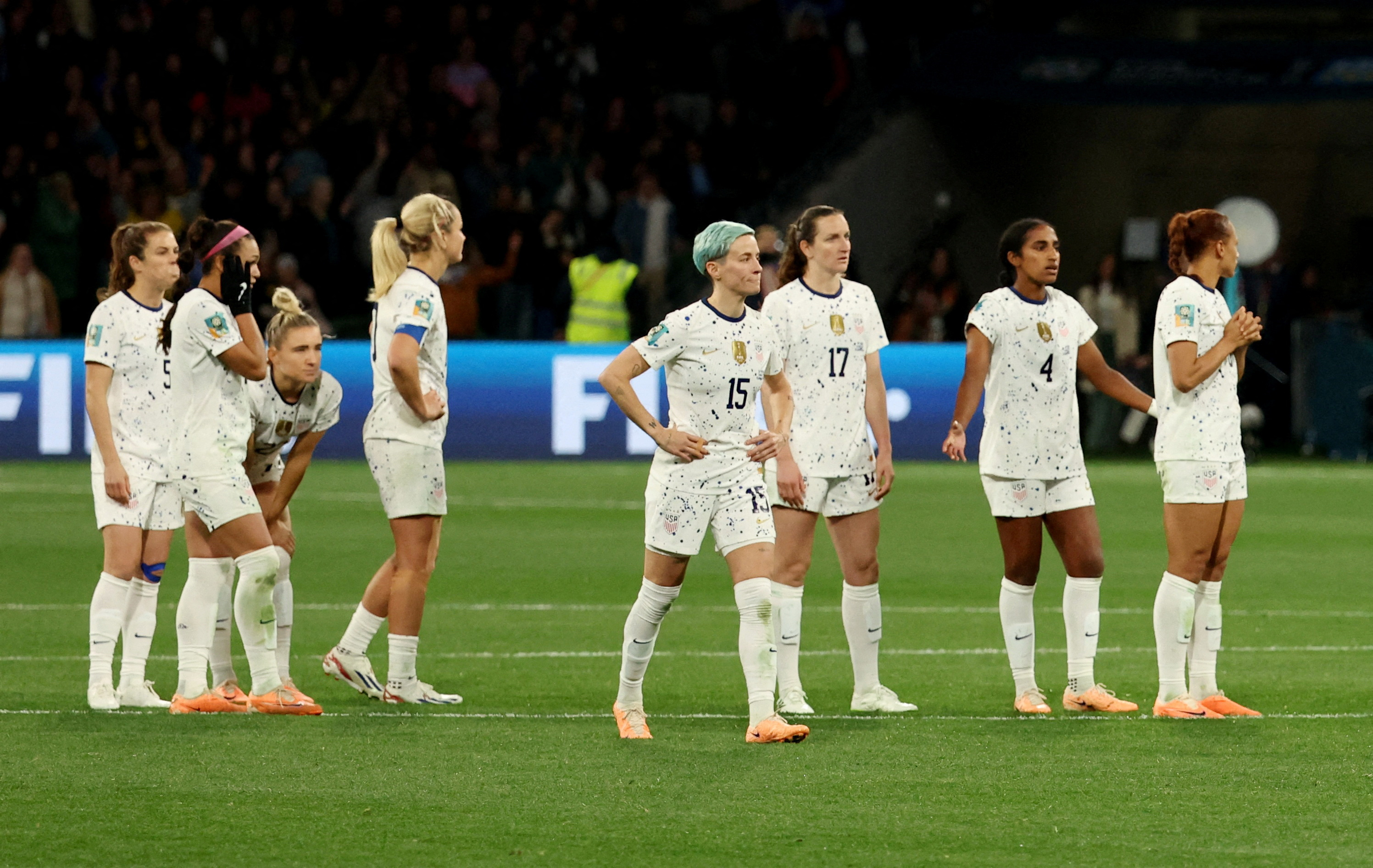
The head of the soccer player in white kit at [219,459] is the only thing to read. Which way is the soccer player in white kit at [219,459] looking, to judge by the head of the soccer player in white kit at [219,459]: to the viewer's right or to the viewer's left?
to the viewer's right

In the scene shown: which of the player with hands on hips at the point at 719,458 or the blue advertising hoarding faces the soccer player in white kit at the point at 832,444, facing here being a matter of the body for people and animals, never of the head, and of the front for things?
the blue advertising hoarding

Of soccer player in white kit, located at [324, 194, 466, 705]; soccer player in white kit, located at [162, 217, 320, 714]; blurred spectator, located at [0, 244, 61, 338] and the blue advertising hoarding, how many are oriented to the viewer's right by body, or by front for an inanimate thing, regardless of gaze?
2

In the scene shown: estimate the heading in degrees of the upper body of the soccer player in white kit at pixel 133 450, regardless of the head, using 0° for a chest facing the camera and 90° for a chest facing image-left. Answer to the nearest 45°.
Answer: approximately 315°

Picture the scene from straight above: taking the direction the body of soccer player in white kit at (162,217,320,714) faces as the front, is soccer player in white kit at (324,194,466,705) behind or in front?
in front

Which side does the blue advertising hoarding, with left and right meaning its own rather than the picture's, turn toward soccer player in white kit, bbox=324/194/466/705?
front

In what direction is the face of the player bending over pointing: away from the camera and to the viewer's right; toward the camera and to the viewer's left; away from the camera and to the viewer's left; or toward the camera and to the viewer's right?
toward the camera and to the viewer's right

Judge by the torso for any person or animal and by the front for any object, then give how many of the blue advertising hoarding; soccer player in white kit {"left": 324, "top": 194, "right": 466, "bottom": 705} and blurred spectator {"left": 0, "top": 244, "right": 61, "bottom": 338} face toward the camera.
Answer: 2

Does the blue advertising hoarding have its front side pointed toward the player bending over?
yes

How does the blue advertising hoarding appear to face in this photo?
toward the camera

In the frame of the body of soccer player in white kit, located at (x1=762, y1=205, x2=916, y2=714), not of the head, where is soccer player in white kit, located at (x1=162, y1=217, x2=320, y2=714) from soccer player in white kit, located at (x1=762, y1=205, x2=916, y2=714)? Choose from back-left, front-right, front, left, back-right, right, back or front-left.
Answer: back-right

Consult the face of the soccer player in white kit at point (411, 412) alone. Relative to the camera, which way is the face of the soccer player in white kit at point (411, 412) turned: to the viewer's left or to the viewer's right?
to the viewer's right

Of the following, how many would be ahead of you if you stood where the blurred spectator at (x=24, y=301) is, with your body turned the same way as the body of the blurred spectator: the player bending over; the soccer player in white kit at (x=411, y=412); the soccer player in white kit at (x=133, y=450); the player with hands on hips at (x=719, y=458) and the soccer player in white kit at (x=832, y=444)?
5

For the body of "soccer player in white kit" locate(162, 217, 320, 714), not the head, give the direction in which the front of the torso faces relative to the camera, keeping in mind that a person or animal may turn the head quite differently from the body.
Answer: to the viewer's right

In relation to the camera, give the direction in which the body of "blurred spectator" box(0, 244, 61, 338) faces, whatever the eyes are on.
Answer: toward the camera
